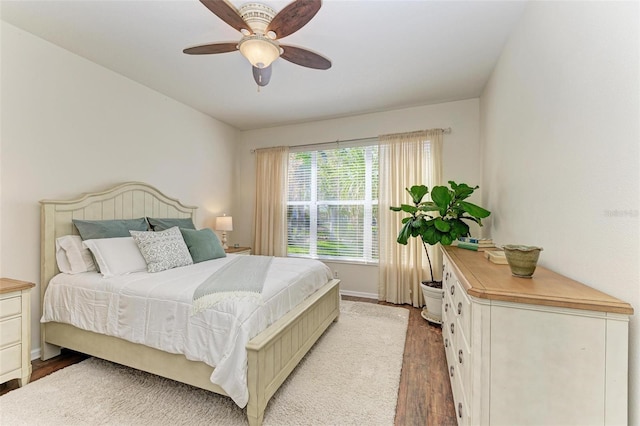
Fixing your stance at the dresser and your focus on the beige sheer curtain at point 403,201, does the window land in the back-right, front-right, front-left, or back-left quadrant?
front-left

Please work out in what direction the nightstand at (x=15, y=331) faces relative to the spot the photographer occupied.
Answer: facing the viewer and to the right of the viewer

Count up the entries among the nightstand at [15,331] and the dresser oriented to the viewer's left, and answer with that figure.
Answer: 1

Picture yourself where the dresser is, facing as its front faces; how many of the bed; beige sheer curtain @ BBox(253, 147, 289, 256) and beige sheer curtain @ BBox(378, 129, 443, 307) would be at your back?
0

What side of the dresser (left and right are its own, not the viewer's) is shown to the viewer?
left

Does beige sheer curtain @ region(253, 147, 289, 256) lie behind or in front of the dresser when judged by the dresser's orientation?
in front

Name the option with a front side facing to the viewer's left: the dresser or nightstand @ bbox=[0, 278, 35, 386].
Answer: the dresser

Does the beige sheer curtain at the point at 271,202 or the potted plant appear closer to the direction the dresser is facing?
the beige sheer curtain

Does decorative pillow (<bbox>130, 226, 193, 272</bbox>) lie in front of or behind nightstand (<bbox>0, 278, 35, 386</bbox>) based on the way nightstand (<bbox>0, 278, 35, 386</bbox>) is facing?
in front

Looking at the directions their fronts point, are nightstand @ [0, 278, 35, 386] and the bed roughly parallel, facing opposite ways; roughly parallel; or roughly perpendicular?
roughly parallel

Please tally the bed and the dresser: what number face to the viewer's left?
1

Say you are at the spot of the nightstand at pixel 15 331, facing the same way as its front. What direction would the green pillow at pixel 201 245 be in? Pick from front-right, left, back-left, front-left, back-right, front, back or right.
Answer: front-left

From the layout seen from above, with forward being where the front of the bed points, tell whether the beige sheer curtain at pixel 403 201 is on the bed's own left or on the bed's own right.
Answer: on the bed's own left

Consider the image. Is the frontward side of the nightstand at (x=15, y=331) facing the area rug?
yes

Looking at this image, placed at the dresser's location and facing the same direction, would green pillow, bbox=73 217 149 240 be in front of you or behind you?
in front

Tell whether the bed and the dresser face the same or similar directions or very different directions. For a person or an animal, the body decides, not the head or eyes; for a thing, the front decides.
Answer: very different directions

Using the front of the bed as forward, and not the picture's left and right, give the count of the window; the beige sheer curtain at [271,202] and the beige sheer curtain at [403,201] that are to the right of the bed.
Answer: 0

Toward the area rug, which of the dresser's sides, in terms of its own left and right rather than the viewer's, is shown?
front

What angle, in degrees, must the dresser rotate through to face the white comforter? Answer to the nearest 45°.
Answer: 0° — it already faces it

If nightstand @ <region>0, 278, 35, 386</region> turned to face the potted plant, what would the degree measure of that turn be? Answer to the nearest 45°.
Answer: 0° — it already faces it
